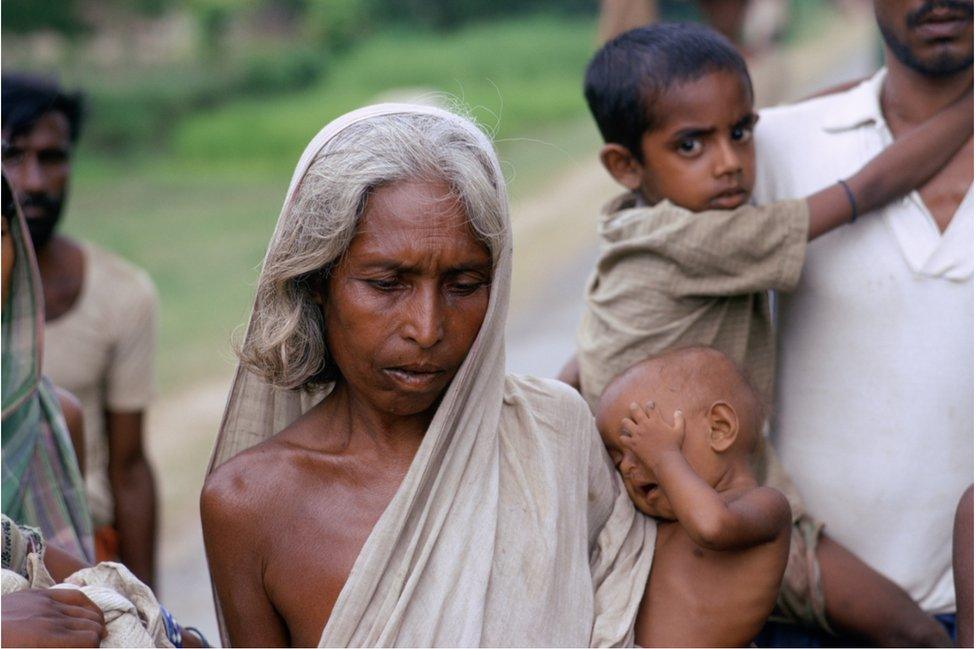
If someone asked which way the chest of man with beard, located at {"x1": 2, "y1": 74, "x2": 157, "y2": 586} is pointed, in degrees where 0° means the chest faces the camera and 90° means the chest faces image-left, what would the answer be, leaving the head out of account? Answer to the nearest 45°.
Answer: approximately 0°

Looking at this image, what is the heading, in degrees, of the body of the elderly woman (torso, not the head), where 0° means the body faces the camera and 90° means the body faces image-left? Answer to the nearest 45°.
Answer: approximately 0°

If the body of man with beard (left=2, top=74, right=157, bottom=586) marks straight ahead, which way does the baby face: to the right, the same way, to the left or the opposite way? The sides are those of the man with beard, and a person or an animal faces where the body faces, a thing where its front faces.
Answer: to the right

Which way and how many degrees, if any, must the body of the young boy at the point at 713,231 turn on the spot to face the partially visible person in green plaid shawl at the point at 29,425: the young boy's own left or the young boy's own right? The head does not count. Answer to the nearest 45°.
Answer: approximately 135° to the young boy's own right

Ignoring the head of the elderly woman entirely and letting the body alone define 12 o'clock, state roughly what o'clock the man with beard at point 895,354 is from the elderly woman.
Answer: The man with beard is roughly at 8 o'clock from the elderly woman.

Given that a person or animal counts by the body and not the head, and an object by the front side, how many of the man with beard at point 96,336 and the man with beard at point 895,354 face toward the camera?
2

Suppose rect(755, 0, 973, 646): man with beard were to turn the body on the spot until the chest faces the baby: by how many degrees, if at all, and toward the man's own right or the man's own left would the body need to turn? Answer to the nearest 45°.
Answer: approximately 45° to the man's own right

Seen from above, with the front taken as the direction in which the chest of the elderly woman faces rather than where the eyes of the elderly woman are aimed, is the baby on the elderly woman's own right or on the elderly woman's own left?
on the elderly woman's own left
